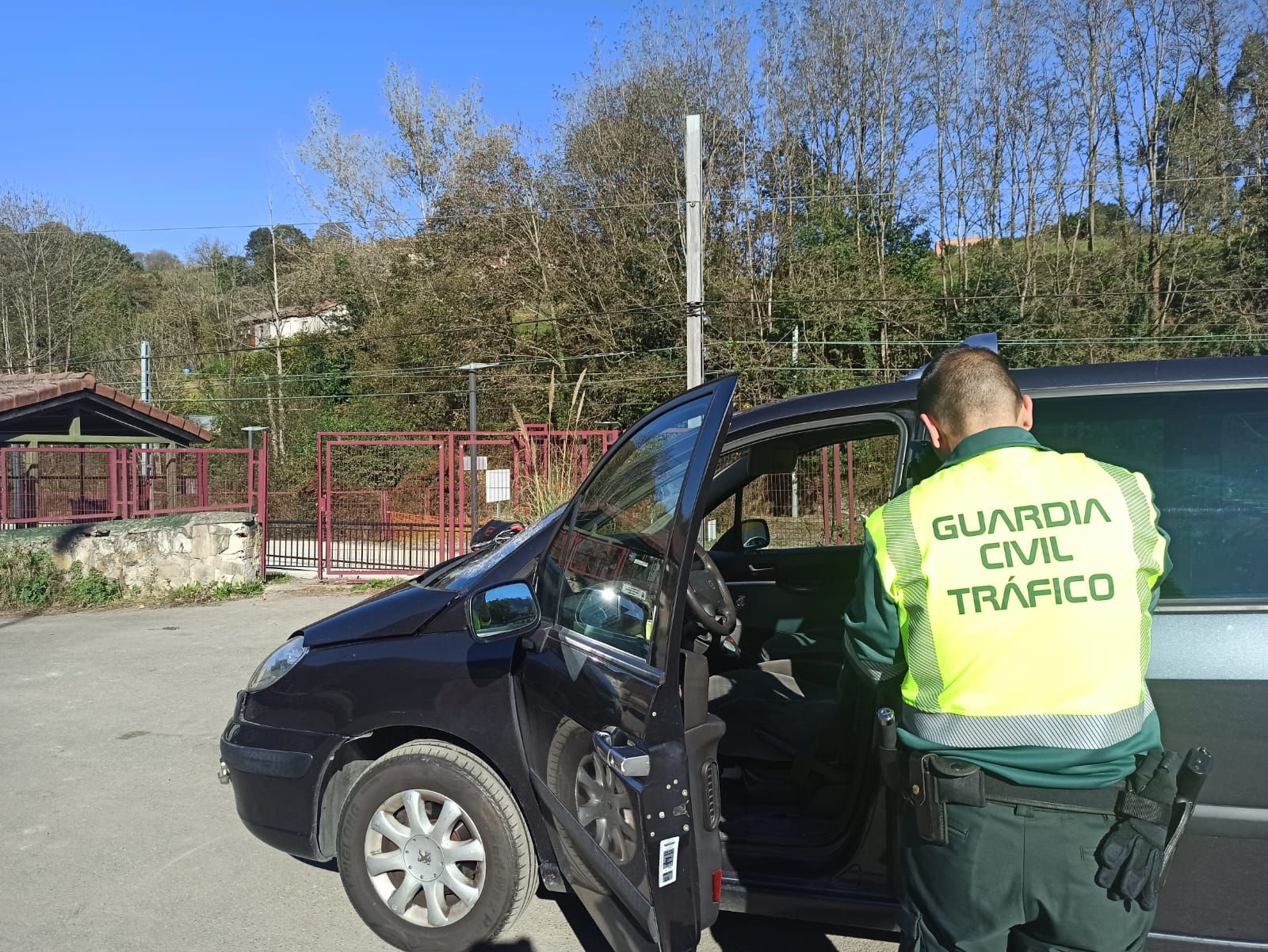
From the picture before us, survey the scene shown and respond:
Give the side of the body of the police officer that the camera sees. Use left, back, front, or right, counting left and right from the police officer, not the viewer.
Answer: back

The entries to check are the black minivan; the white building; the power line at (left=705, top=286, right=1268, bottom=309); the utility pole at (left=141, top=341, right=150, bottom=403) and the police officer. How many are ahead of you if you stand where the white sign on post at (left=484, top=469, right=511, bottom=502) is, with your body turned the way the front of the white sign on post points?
2

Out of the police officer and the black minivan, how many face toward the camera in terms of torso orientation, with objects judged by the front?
0

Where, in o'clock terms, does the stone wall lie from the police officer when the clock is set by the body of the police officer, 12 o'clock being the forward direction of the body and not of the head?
The stone wall is roughly at 10 o'clock from the police officer.

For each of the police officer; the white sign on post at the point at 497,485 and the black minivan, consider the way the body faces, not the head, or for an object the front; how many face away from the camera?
1

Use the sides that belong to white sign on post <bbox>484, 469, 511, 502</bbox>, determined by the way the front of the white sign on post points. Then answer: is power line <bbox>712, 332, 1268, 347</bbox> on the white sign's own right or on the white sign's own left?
on the white sign's own left

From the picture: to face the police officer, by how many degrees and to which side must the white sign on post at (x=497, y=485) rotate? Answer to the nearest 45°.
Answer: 0° — it already faces them

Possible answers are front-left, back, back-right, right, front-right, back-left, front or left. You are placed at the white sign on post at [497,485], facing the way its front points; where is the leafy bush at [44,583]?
right

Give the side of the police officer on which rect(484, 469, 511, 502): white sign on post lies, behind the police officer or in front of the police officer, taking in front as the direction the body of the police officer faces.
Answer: in front

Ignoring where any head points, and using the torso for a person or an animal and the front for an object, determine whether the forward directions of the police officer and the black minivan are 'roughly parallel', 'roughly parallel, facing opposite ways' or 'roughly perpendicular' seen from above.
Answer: roughly perpendicular

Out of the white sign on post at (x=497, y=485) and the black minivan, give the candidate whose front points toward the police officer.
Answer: the white sign on post

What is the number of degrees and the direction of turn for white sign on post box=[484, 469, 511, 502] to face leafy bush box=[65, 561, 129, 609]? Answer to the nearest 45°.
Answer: approximately 90° to its right

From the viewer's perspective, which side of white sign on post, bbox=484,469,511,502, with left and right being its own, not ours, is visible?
front

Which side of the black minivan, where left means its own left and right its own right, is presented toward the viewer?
left
